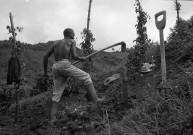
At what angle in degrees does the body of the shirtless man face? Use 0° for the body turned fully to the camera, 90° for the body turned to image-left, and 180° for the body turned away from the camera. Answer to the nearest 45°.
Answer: approximately 225°

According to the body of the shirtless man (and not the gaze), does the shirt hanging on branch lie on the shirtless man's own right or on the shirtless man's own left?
on the shirtless man's own left
